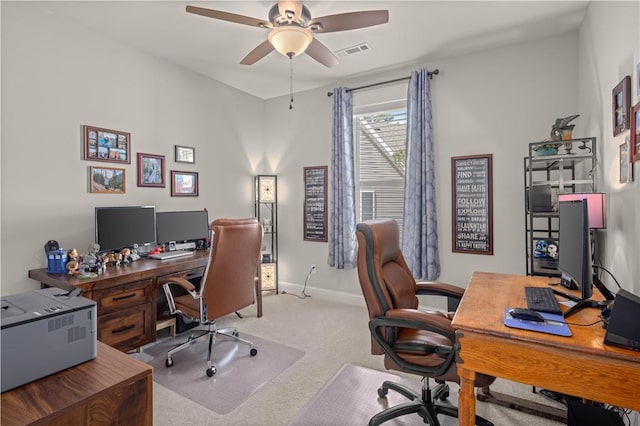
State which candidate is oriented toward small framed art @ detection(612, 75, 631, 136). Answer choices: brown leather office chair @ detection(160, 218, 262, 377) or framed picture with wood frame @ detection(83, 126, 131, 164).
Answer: the framed picture with wood frame

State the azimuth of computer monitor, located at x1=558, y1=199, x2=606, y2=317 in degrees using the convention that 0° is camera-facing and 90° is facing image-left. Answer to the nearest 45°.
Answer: approximately 90°

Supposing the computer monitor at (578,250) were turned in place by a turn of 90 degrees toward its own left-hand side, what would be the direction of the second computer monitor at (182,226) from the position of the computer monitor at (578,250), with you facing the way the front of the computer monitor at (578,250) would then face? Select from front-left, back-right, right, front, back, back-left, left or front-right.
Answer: right

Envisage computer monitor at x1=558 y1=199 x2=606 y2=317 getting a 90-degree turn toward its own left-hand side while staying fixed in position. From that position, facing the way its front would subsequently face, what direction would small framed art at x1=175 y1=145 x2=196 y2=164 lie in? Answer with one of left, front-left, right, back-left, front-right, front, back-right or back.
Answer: right

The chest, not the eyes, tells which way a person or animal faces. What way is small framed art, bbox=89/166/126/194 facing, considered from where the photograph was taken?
facing the viewer and to the right of the viewer

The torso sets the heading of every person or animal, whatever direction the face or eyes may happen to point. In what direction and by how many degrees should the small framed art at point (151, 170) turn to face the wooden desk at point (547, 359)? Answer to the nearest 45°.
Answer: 0° — it already faces it

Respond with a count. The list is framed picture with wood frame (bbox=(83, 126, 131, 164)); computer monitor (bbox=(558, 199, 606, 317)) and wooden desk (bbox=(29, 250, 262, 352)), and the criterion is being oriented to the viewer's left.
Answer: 1

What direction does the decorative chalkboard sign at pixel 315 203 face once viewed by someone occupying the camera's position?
facing the viewer and to the left of the viewer

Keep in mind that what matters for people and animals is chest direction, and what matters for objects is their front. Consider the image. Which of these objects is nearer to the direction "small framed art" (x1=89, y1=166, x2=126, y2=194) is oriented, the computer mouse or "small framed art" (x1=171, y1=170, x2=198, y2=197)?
the computer mouse

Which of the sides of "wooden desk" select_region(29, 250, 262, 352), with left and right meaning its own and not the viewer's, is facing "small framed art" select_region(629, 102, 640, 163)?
front
